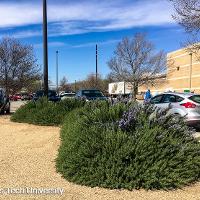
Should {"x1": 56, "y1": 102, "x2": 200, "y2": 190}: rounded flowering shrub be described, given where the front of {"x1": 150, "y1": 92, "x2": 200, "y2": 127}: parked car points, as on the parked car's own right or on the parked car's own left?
on the parked car's own left

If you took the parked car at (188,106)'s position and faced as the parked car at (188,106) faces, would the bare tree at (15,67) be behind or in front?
in front

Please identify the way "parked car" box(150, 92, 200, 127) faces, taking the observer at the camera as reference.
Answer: facing away from the viewer and to the left of the viewer
